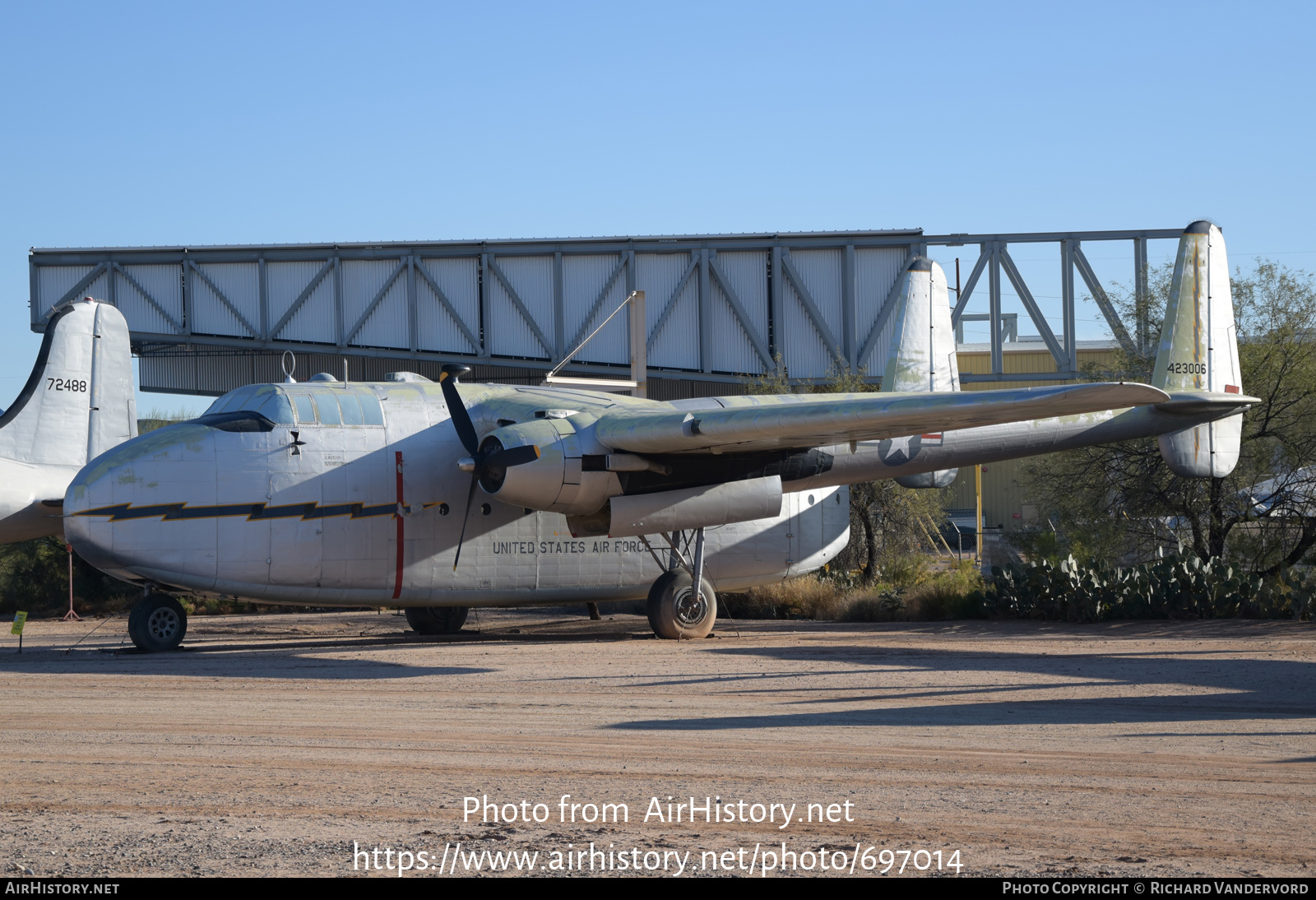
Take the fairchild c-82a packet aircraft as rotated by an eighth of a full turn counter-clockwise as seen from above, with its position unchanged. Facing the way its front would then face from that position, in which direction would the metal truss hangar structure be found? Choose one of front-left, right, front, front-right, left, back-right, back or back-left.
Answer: back

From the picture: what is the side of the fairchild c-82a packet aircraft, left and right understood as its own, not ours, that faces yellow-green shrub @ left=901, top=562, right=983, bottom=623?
back

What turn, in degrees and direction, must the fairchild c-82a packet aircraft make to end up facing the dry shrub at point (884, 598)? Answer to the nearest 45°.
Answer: approximately 180°
